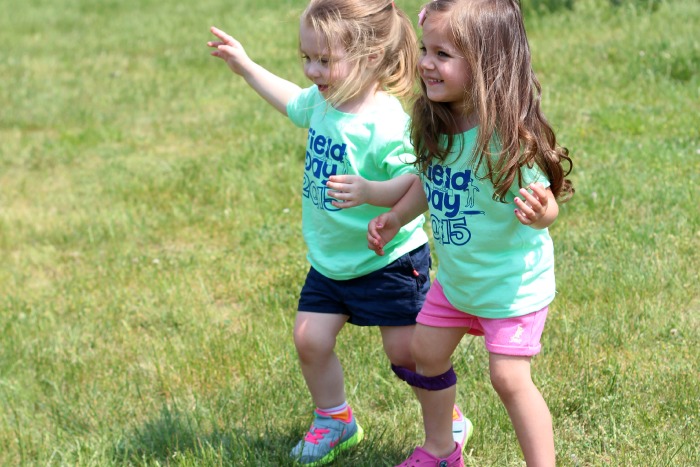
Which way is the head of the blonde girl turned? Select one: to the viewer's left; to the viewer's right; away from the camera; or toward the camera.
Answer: to the viewer's left

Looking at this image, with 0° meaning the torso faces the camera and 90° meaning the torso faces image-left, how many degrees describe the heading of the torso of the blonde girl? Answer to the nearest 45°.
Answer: approximately 45°
